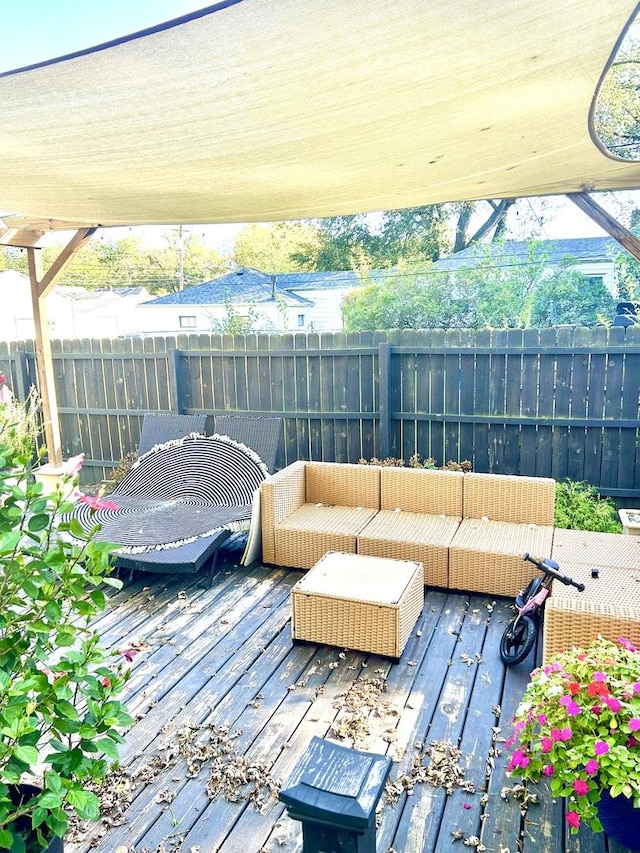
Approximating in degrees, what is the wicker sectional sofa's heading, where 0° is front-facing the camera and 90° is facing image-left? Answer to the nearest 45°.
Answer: approximately 0°

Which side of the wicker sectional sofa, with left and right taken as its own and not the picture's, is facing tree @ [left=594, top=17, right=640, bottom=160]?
back

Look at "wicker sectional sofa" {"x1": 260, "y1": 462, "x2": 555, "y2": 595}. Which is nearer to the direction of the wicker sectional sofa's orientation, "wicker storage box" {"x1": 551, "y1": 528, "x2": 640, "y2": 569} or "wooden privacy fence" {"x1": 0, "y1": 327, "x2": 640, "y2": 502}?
the wicker storage box

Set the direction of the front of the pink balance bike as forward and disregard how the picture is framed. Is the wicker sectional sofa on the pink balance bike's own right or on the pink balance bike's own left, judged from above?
on the pink balance bike's own right

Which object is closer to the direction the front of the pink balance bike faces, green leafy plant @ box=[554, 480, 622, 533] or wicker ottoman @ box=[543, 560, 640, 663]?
the wicker ottoman

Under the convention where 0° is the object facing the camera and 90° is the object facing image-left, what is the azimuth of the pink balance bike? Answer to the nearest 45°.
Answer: approximately 45°

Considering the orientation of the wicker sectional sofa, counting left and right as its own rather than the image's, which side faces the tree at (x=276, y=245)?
back

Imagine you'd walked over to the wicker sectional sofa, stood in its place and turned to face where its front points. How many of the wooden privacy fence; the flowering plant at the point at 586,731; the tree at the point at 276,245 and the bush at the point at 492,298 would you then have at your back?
3

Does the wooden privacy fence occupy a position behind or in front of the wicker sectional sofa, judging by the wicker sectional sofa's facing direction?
behind

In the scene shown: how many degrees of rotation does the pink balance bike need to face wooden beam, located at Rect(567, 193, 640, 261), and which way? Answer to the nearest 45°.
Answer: approximately 135° to its right

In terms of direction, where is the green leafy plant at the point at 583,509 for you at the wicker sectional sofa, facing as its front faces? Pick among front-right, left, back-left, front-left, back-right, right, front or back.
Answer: back-left

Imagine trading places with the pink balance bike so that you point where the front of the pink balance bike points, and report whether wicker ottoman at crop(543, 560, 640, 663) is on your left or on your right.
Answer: on your left
